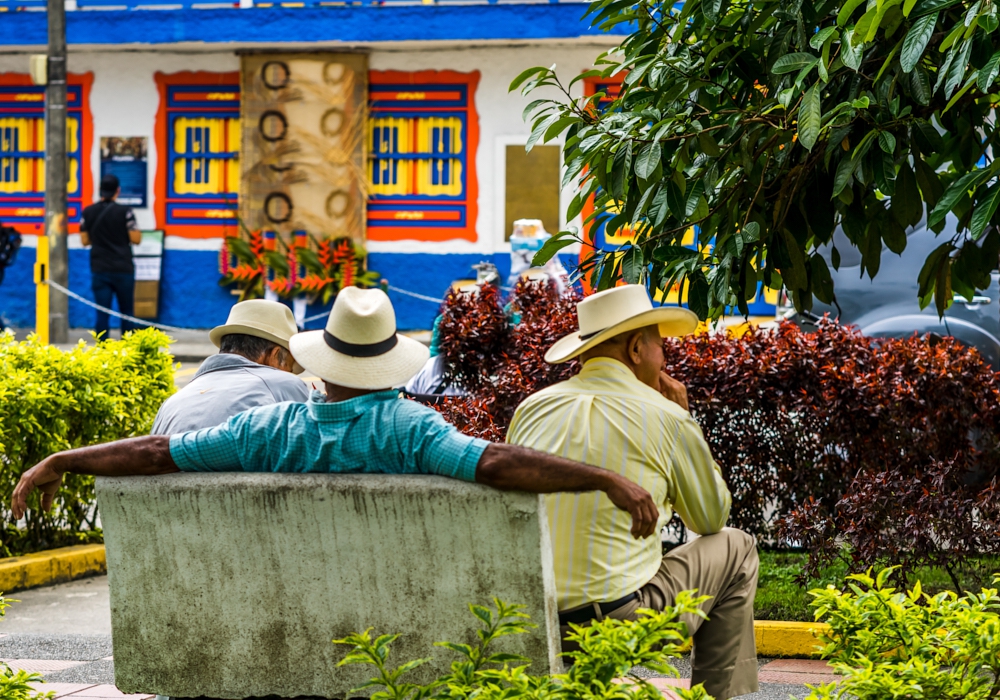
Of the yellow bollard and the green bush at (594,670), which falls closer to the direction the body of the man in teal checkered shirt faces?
the yellow bollard

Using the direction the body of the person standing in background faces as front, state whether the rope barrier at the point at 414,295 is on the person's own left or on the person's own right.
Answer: on the person's own right

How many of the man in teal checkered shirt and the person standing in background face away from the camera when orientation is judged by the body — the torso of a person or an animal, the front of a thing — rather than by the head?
2

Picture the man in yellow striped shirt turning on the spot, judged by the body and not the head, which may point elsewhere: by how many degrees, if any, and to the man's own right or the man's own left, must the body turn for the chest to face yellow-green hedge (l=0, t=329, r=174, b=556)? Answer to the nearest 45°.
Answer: approximately 90° to the man's own left

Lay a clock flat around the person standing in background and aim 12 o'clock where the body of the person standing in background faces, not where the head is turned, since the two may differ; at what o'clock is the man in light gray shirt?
The man in light gray shirt is roughly at 6 o'clock from the person standing in background.

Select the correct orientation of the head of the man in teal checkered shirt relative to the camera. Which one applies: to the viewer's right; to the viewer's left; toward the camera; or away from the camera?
away from the camera

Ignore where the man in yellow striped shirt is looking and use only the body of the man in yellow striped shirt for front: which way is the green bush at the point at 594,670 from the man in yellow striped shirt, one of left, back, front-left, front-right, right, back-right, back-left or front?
back-right

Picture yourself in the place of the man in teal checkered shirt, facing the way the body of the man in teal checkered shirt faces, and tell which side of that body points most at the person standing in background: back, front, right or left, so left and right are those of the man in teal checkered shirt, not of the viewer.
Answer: front

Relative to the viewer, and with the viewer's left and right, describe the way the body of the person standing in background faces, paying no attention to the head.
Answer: facing away from the viewer

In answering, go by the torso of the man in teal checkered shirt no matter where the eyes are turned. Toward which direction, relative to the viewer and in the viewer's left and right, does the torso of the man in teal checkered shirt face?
facing away from the viewer

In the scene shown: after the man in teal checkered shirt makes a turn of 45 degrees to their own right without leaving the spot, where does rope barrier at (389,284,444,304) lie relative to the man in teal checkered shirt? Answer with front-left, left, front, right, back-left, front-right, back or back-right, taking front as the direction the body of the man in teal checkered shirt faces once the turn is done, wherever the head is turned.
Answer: front-left

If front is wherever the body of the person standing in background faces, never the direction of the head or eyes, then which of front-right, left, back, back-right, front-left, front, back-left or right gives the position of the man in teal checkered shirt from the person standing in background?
back

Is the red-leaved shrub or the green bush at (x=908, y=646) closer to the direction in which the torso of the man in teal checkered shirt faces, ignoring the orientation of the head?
the red-leaved shrub

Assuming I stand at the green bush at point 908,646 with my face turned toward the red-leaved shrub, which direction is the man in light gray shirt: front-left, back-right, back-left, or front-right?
front-left
